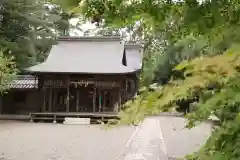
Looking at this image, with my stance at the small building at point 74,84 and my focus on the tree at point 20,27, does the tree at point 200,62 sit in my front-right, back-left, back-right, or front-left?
back-left

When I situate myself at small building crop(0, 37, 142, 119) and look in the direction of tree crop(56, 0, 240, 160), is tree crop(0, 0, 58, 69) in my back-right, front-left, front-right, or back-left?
back-right

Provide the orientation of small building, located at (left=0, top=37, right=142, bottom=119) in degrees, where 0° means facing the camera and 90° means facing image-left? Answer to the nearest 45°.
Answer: approximately 0°

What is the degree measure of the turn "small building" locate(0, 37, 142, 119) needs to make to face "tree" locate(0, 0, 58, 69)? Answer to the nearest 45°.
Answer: approximately 135° to its right

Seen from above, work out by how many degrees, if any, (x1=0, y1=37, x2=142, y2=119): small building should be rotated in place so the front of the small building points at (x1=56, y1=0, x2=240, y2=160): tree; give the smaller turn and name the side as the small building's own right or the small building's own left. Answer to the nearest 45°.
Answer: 0° — it already faces it
